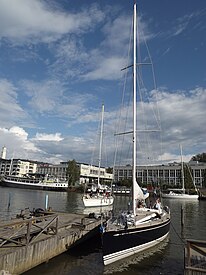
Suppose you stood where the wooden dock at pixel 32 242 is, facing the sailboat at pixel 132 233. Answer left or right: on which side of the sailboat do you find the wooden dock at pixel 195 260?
right

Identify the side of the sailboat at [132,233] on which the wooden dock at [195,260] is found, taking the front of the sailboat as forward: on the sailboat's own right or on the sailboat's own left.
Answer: on the sailboat's own left
